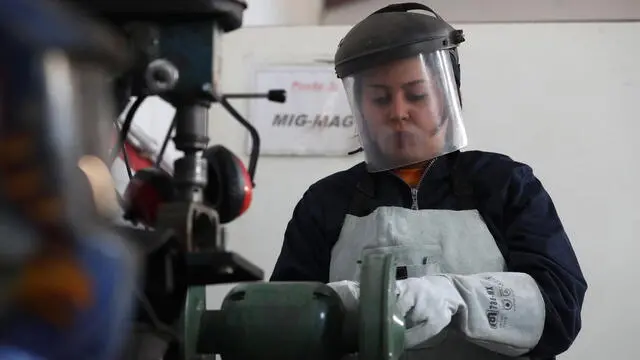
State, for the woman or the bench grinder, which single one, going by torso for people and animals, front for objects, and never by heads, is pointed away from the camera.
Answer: the bench grinder

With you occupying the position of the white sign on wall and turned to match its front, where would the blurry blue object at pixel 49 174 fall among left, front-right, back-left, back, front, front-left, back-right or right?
front

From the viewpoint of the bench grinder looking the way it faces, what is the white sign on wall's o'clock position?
The white sign on wall is roughly at 12 o'clock from the bench grinder.

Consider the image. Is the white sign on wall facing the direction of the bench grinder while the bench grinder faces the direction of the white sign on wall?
yes

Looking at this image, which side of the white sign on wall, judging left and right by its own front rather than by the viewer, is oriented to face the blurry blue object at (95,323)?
front

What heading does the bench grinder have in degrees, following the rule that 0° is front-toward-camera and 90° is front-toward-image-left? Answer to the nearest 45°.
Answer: approximately 180°

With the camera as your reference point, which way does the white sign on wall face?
facing the viewer

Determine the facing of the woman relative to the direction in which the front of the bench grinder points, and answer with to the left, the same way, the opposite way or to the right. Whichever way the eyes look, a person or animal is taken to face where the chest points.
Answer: the opposite way

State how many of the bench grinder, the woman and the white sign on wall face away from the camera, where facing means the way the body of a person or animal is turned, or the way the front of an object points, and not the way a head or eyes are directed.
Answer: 1

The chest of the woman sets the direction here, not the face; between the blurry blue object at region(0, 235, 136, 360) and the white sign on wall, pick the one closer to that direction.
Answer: the blurry blue object

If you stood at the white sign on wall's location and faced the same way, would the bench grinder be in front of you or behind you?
in front

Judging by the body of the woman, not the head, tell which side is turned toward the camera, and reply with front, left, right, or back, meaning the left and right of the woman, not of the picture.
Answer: front

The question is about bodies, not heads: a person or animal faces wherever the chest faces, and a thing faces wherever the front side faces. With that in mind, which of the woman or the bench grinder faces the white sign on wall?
the bench grinder

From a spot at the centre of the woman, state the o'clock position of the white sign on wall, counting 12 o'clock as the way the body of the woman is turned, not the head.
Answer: The white sign on wall is roughly at 5 o'clock from the woman.
